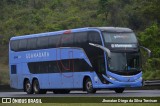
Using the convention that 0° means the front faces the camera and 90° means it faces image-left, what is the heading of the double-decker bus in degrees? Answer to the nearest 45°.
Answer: approximately 315°
